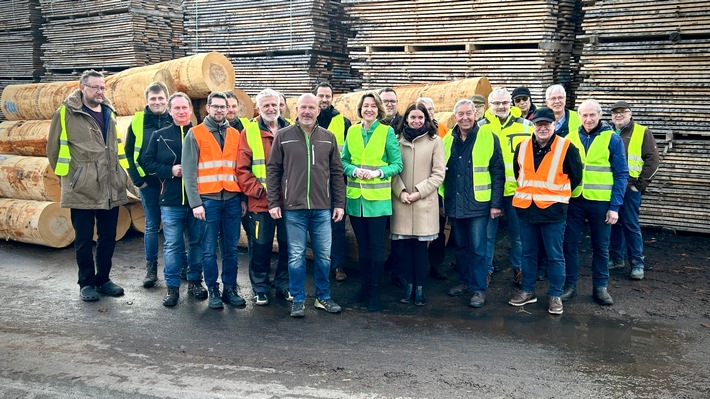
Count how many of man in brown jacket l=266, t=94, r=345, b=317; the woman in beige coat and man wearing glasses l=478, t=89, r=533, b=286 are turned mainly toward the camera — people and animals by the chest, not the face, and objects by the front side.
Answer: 3

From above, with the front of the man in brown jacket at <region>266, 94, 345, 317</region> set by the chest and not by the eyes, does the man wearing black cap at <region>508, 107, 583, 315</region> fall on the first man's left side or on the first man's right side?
on the first man's left side

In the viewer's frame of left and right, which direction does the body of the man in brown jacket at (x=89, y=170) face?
facing the viewer and to the right of the viewer

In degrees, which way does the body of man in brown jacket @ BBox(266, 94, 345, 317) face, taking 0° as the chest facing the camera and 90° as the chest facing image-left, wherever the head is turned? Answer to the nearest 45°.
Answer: approximately 0°

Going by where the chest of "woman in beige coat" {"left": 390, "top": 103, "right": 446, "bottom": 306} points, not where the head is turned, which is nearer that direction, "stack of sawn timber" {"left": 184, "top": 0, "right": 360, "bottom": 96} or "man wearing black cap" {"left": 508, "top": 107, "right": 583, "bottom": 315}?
the man wearing black cap

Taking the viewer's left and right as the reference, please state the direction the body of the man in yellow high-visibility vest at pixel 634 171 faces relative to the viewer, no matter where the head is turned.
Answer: facing the viewer and to the left of the viewer

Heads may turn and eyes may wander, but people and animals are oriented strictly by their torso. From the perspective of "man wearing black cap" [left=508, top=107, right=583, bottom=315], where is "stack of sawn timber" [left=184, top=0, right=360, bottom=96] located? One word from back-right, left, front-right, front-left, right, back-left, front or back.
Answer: right

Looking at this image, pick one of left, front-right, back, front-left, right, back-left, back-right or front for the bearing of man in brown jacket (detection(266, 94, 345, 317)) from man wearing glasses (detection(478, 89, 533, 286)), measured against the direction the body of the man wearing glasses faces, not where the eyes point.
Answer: front-right
